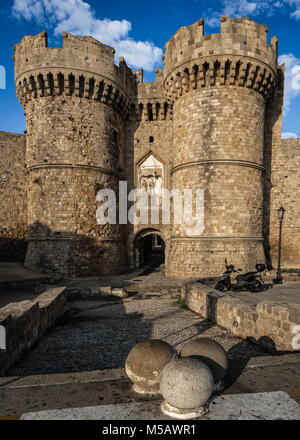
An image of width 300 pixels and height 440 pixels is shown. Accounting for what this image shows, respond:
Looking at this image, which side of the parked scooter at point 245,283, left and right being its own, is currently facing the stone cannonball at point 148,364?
left

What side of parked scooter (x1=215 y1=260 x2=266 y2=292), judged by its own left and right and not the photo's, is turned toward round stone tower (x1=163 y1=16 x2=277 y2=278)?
right

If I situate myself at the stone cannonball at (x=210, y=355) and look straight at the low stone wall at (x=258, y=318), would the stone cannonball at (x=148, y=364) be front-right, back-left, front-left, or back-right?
back-left

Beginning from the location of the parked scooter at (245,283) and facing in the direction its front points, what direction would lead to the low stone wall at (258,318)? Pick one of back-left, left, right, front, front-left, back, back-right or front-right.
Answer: left

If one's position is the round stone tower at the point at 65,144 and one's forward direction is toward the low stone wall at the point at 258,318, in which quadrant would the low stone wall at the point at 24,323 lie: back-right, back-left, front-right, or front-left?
front-right

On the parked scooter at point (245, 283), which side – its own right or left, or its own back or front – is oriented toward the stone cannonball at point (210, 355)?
left

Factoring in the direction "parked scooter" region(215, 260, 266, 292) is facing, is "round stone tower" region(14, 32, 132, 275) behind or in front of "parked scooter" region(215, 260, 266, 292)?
in front

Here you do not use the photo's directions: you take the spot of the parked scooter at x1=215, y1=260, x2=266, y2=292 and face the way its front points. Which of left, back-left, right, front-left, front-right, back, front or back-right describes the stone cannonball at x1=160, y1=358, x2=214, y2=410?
left

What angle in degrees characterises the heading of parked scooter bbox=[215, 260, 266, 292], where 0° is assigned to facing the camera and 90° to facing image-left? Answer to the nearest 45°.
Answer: approximately 90°

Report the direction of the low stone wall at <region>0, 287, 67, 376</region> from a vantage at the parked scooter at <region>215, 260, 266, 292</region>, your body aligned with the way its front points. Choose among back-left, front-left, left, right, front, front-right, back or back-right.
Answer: front-left

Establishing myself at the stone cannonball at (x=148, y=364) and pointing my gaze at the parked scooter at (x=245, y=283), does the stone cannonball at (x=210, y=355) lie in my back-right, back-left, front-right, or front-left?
front-right

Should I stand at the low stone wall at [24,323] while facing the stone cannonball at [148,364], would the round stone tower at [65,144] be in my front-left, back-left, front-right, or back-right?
back-left
